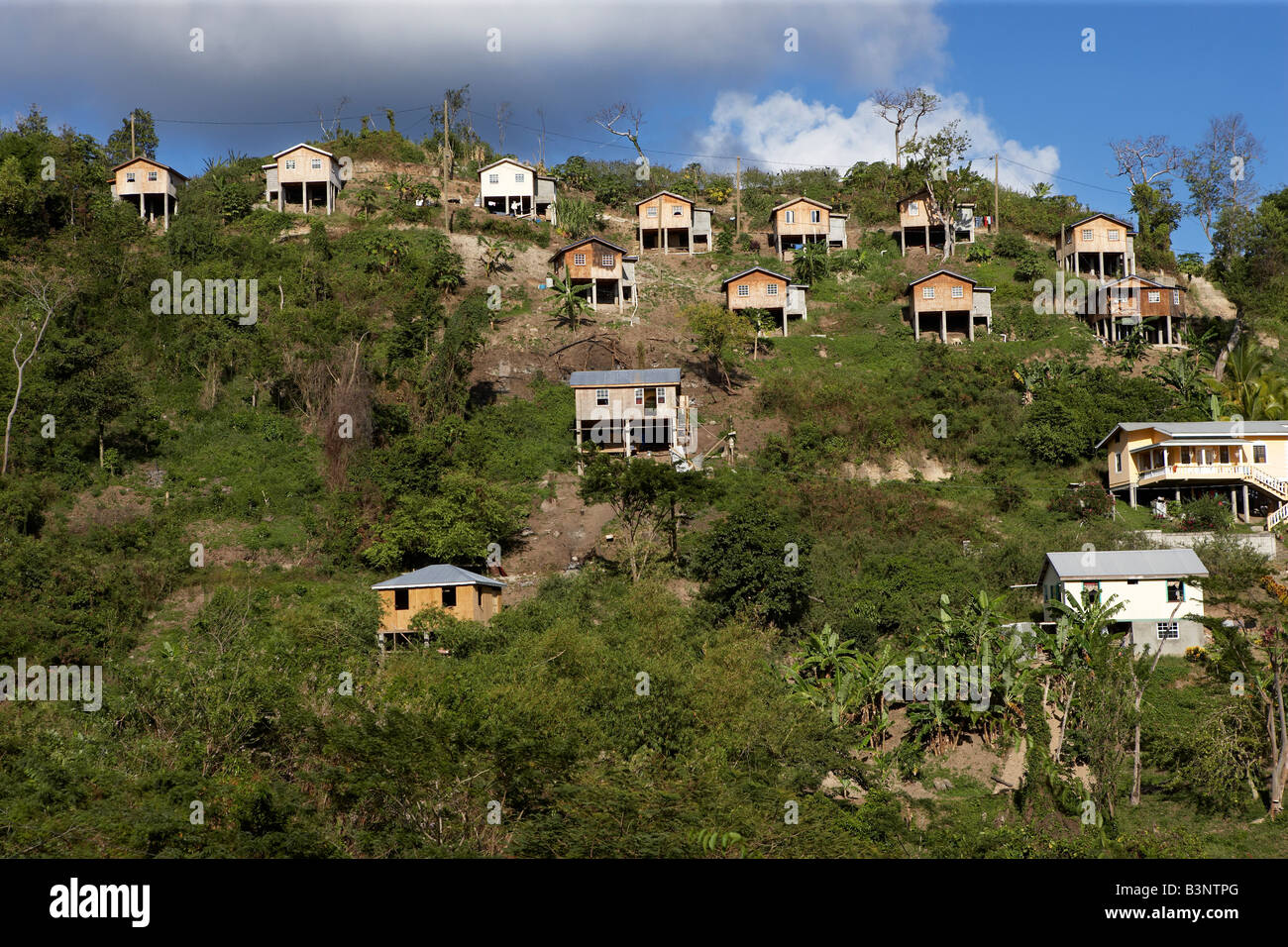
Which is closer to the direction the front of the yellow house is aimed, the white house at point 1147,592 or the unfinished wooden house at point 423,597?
the white house

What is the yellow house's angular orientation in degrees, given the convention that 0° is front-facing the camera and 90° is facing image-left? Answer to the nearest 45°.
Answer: approximately 0°

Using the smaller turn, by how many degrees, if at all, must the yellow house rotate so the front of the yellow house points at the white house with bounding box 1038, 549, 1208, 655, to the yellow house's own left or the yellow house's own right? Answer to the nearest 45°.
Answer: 0° — it already faces it

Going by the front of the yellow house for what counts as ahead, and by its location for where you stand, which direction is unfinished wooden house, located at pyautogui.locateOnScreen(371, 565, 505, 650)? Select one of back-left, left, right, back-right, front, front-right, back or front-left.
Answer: front-right

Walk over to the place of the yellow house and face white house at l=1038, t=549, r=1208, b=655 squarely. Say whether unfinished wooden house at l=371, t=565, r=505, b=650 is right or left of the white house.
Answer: right
